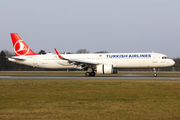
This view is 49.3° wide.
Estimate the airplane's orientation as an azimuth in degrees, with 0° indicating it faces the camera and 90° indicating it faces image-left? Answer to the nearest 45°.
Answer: approximately 270°
